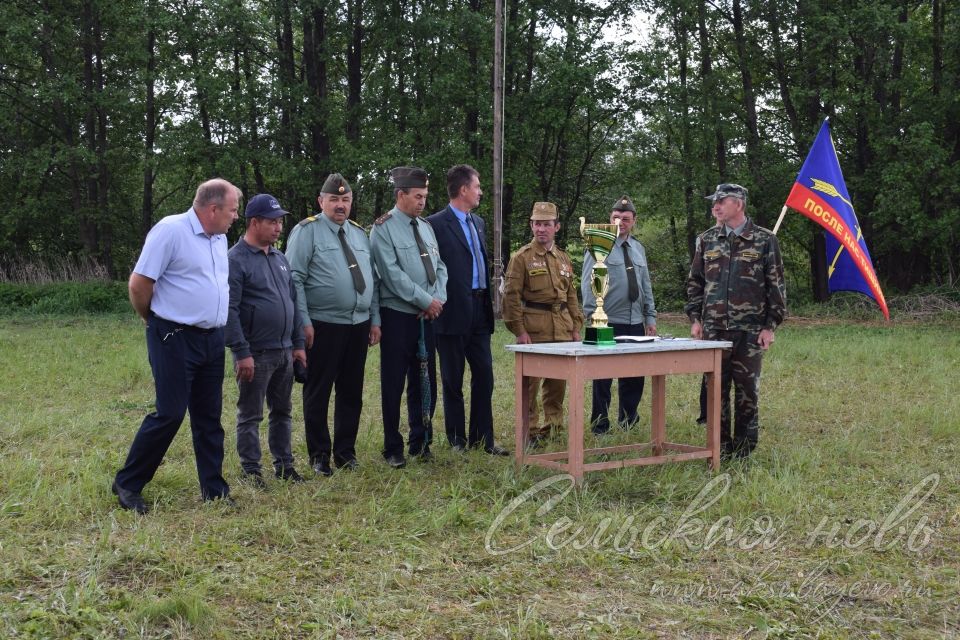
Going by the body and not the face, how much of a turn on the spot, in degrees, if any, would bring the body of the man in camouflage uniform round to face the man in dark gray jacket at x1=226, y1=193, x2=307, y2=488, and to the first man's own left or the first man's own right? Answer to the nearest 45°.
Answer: approximately 45° to the first man's own right

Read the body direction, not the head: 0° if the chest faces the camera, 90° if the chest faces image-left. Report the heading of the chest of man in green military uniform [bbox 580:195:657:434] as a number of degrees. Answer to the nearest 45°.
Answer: approximately 0°

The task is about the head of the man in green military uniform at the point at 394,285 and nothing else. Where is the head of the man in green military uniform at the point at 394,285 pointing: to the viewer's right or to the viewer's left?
to the viewer's right
